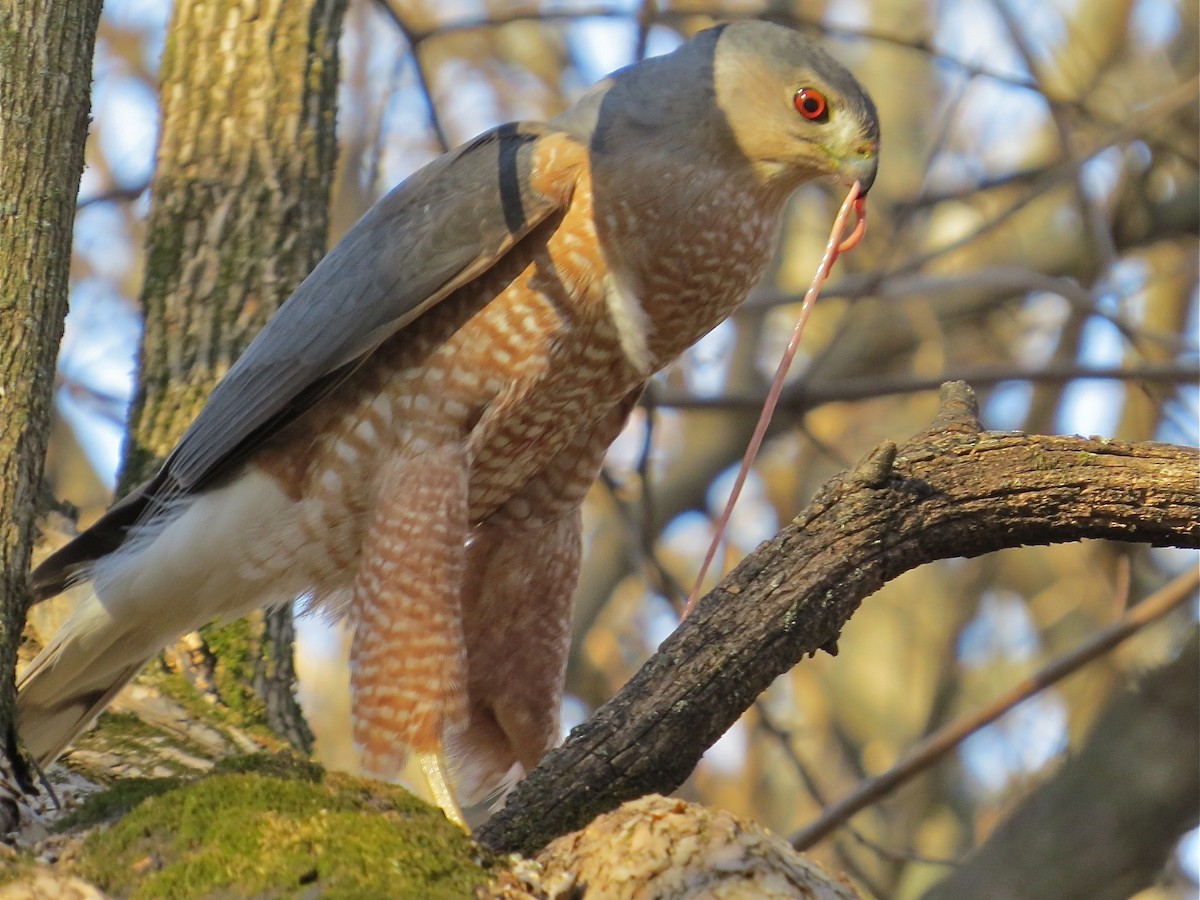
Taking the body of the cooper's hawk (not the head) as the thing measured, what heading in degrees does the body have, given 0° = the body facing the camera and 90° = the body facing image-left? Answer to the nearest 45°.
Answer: approximately 270°

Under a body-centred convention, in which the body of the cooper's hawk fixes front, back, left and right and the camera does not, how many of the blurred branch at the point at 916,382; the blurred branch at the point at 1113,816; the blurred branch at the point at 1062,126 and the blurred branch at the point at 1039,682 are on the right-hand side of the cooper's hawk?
0

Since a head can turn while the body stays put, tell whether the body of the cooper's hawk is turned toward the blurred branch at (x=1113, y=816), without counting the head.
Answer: no

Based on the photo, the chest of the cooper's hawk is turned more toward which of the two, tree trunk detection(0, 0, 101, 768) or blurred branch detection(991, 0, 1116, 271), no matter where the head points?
the blurred branch

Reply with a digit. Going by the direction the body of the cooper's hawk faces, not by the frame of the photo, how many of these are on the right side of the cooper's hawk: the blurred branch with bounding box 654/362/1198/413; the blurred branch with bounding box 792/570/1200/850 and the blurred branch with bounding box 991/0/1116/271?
0

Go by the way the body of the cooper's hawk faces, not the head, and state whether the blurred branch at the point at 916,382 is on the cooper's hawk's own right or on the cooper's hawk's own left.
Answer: on the cooper's hawk's own left

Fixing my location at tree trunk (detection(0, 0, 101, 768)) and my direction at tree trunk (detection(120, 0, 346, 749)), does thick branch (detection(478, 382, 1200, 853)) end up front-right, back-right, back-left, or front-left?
front-right

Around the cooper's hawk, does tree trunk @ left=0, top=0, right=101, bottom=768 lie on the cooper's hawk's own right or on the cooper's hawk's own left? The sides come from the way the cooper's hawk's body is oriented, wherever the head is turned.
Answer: on the cooper's hawk's own right

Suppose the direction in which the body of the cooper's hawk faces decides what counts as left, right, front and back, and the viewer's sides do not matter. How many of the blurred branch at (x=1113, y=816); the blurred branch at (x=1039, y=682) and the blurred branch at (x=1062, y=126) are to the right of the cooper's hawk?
0

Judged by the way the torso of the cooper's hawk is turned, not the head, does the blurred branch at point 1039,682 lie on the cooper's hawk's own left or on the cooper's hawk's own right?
on the cooper's hawk's own left
